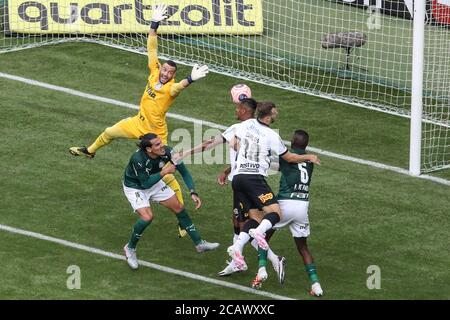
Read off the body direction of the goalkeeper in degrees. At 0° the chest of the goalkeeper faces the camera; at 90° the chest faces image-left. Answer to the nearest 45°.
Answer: approximately 45°

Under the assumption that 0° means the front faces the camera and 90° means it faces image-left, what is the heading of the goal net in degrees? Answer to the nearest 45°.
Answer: approximately 45°

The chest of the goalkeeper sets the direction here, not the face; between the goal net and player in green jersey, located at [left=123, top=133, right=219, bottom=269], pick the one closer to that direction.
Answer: the player in green jersey

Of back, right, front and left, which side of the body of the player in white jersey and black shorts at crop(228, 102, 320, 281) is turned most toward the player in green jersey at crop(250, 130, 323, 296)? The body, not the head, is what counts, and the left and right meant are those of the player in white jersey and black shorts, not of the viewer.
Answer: right

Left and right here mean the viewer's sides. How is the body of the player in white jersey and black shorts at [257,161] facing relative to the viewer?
facing away from the viewer and to the right of the viewer

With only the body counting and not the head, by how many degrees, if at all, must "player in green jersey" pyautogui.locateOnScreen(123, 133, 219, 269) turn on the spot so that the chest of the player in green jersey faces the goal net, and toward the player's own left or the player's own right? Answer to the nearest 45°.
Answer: approximately 135° to the player's own left

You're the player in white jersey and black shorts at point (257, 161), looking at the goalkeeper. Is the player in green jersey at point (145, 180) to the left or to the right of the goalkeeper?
left

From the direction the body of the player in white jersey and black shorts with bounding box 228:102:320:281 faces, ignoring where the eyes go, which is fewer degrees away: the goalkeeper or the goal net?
the goal net

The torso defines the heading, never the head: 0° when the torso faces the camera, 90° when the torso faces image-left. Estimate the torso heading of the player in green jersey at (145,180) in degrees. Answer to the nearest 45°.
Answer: approximately 315°

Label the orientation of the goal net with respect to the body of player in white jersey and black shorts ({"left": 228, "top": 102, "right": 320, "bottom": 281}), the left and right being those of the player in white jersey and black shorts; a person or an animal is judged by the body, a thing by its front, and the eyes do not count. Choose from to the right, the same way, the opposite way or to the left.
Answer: the opposite way

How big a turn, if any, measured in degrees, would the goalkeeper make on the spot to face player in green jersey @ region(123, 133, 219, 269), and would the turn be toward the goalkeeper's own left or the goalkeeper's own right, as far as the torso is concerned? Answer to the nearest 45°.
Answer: approximately 45° to the goalkeeper's own left

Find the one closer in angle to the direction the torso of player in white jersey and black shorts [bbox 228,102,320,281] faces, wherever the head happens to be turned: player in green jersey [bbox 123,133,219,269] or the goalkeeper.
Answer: the goalkeeper
